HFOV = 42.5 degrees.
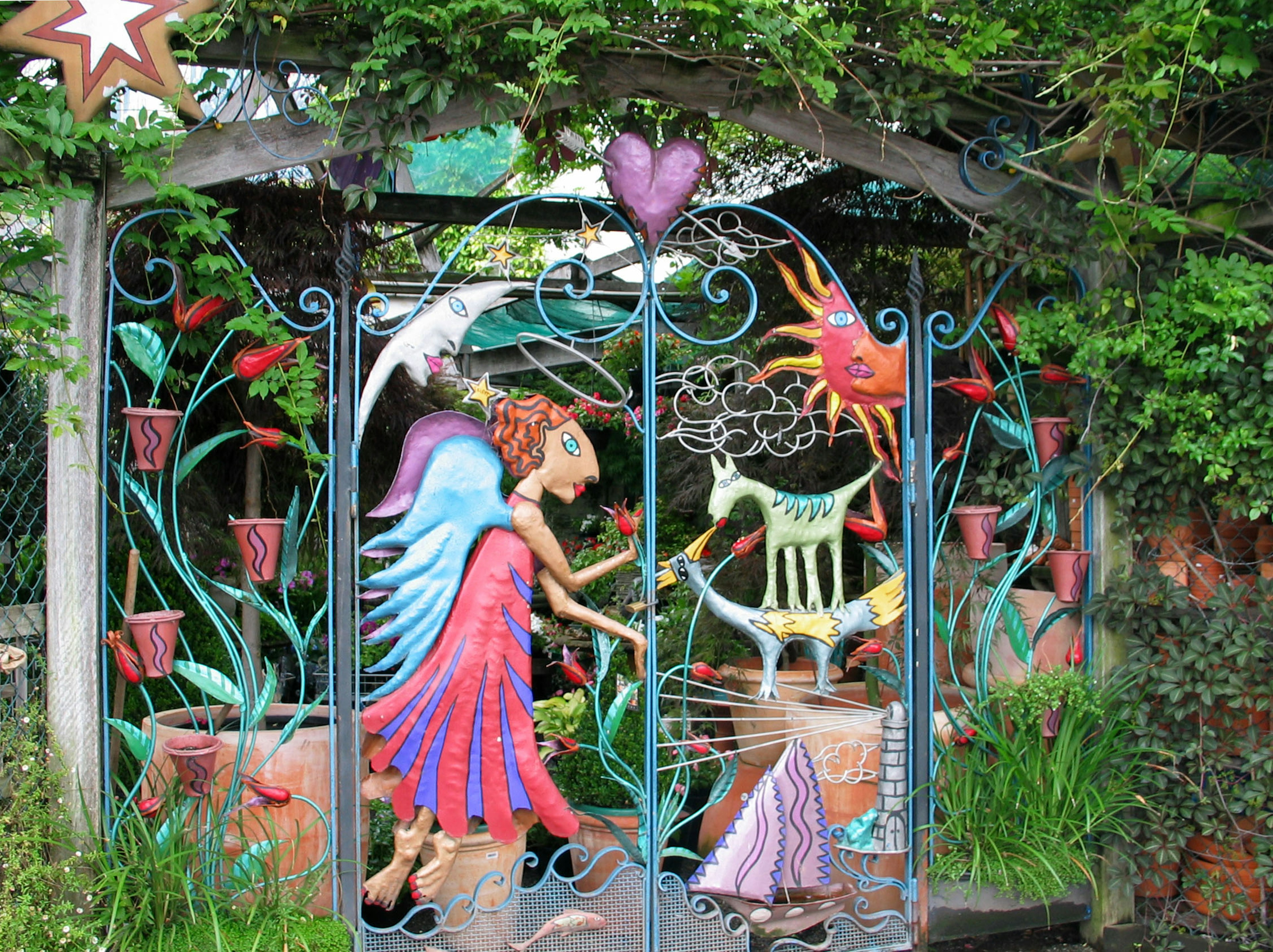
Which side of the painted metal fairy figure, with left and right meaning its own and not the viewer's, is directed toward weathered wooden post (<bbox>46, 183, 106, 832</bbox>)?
back

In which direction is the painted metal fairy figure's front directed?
to the viewer's right

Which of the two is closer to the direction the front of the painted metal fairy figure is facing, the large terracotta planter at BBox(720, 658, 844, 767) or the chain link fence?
the large terracotta planter

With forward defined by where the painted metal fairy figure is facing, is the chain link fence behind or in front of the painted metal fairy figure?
behind

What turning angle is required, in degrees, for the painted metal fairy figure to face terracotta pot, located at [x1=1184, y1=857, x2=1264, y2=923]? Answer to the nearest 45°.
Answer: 0° — it already faces it
